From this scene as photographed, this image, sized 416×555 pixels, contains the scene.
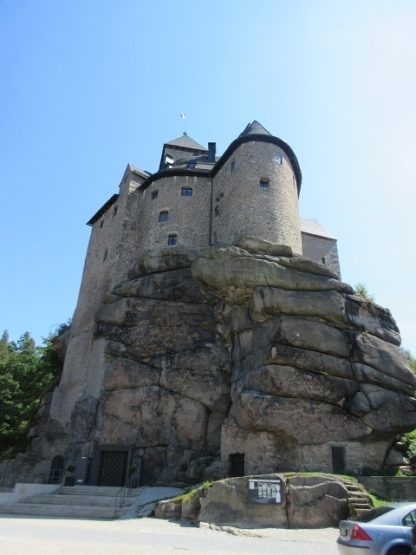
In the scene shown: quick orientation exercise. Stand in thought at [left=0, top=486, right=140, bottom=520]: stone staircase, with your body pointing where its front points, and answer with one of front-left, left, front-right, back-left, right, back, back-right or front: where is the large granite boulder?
front-left

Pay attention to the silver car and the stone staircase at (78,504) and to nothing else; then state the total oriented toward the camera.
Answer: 1

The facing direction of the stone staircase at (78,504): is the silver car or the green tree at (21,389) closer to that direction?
the silver car

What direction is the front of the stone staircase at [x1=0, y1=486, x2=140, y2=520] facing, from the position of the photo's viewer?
facing the viewer

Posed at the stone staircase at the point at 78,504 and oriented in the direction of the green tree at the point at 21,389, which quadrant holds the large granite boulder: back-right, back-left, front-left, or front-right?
back-right

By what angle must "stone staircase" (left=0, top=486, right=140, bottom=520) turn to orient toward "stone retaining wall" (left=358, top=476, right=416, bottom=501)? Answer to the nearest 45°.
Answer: approximately 45° to its left

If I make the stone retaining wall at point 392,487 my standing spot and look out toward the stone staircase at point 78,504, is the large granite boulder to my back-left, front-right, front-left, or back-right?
front-left

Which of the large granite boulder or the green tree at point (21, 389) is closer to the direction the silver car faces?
the large granite boulder

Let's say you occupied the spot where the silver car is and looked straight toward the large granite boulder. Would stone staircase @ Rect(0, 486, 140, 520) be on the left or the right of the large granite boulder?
left

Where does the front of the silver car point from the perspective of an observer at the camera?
facing away from the viewer and to the right of the viewer
